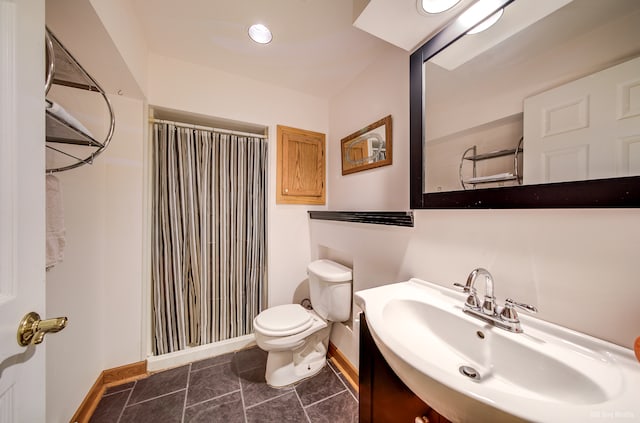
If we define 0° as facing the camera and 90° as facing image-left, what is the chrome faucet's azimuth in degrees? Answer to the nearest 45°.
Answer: approximately 45°

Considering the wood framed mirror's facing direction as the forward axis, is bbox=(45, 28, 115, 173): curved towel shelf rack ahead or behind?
ahead

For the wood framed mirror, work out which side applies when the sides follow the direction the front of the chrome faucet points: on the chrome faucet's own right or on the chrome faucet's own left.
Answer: on the chrome faucet's own right

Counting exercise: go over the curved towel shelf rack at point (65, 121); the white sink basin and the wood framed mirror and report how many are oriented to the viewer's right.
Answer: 1

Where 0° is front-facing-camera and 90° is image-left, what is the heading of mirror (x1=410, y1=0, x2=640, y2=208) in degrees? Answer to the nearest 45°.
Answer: approximately 45°

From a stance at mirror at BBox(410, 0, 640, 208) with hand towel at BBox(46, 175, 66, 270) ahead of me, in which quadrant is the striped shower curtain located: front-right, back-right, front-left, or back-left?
front-right

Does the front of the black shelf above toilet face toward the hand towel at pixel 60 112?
yes

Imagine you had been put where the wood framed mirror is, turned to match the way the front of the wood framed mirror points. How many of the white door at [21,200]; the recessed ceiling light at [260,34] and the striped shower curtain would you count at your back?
0

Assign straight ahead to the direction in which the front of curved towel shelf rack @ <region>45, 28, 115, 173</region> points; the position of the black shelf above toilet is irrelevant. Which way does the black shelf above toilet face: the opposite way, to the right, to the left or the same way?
the opposite way

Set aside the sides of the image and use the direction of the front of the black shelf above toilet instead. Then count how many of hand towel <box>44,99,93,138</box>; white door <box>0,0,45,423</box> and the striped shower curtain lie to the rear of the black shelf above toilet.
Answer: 0

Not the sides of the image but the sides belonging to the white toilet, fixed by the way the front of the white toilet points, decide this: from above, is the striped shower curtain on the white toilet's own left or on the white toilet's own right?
on the white toilet's own right

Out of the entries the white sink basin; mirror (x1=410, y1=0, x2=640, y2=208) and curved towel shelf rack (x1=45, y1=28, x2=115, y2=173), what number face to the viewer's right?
1

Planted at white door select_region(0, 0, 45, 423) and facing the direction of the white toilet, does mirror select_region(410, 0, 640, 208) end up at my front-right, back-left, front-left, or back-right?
front-right

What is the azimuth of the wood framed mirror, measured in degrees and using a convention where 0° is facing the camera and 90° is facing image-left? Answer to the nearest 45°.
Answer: approximately 45°

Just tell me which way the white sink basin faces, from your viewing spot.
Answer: facing the viewer and to the left of the viewer

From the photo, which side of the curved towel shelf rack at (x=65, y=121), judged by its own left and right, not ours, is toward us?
right
